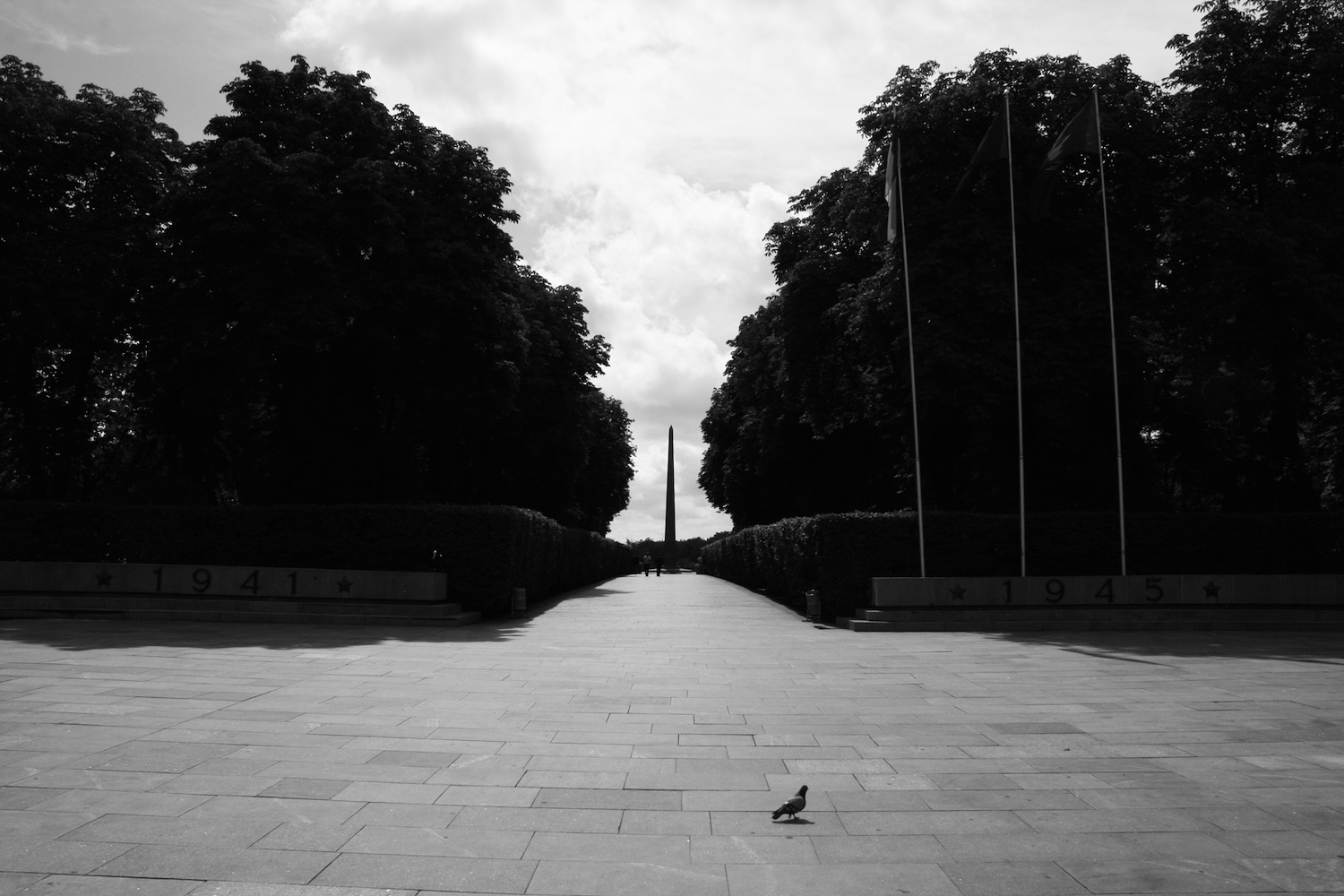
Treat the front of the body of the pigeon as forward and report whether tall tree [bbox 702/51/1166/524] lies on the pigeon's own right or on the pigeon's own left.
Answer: on the pigeon's own left

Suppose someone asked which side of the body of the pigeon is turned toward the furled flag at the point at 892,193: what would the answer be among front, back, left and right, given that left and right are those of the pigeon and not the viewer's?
left

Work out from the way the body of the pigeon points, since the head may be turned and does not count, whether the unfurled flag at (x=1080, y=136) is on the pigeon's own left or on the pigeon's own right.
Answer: on the pigeon's own left

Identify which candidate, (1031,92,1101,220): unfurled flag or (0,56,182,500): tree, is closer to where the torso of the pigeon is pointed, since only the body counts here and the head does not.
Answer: the unfurled flag

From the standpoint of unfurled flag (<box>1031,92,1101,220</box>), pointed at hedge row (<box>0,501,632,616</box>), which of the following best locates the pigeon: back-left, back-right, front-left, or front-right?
front-left

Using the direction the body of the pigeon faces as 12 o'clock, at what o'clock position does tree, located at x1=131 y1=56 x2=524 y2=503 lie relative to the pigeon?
The tree is roughly at 8 o'clock from the pigeon.

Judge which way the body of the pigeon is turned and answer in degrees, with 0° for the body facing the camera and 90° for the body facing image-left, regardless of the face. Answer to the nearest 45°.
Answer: approximately 270°

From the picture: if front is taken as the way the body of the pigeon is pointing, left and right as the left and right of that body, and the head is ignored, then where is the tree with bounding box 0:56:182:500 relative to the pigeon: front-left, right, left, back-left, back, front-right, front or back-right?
back-left
